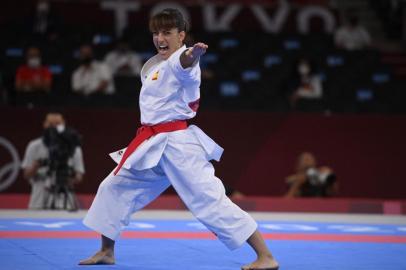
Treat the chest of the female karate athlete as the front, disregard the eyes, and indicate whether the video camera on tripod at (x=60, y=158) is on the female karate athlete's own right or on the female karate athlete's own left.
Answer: on the female karate athlete's own right

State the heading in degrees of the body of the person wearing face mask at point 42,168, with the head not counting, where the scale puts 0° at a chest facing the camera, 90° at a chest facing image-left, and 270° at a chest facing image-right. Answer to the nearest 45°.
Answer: approximately 315°

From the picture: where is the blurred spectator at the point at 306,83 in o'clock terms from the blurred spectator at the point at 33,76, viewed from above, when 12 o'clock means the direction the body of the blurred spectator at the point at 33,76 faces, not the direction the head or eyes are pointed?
the blurred spectator at the point at 306,83 is roughly at 9 o'clock from the blurred spectator at the point at 33,76.

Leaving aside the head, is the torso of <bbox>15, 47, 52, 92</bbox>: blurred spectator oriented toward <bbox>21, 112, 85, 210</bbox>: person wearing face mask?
yes

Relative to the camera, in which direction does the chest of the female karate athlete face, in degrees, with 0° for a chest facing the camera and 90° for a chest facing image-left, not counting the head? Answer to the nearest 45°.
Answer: approximately 45°

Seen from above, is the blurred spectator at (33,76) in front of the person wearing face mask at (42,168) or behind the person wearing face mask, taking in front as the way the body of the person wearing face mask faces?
behind

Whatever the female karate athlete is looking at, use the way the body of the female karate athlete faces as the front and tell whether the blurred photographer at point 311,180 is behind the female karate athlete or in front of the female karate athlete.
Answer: behind
